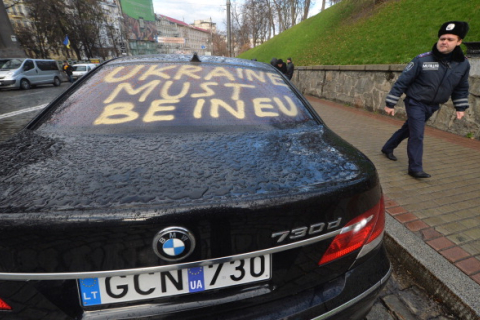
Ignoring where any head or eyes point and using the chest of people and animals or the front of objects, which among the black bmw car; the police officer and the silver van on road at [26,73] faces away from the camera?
the black bmw car

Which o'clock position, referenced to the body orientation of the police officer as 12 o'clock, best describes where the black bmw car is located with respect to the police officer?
The black bmw car is roughly at 2 o'clock from the police officer.

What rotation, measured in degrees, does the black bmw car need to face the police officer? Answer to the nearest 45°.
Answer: approximately 45° to its right

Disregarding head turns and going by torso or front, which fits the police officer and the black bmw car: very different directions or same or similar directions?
very different directions

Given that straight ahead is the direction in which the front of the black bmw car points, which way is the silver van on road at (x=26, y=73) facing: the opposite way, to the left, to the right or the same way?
the opposite way

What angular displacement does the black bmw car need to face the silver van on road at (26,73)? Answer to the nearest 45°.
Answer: approximately 45° to its left

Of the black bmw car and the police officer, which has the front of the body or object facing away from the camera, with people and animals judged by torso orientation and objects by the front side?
the black bmw car

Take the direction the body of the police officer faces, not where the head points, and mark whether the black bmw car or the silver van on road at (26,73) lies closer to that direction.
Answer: the black bmw car

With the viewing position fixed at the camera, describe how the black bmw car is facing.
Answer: facing away from the viewer

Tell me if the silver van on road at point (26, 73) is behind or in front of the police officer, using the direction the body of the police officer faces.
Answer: behind
